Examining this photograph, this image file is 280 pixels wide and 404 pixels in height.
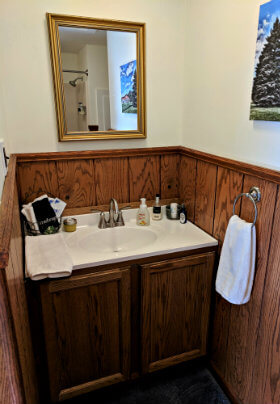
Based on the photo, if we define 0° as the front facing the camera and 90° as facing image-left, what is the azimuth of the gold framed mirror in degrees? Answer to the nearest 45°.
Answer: approximately 0°

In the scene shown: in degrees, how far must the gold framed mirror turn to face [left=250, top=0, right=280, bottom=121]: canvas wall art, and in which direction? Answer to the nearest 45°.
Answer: approximately 45° to its left

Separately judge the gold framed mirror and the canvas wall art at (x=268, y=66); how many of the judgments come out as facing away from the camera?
0

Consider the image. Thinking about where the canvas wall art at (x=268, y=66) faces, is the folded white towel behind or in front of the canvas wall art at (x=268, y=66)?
in front

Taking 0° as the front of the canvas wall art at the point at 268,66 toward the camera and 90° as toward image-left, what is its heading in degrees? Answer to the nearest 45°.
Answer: approximately 45°

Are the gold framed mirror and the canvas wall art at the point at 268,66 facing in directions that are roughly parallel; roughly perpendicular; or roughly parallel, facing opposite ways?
roughly perpendicular
